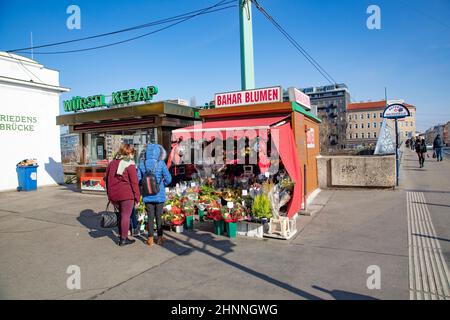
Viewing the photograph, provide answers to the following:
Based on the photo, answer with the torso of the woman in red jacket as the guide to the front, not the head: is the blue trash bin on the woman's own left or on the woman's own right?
on the woman's own left

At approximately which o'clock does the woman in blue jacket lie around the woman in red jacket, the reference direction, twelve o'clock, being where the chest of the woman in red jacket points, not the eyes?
The woman in blue jacket is roughly at 2 o'clock from the woman in red jacket.

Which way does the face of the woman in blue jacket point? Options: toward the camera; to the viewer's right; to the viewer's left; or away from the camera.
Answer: away from the camera

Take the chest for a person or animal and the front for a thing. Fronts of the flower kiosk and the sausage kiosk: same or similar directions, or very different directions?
same or similar directions

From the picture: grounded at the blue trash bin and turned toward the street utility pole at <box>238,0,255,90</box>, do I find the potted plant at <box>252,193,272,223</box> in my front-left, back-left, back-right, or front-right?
front-right

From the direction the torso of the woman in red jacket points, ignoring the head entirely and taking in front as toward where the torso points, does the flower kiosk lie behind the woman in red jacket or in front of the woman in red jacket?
in front

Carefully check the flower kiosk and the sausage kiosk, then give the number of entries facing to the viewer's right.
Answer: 0

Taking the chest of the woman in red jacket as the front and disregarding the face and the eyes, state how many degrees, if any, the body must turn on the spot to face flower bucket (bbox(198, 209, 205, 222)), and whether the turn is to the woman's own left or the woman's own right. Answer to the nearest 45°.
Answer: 0° — they already face it

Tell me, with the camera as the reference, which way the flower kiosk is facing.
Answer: facing the viewer and to the left of the viewer

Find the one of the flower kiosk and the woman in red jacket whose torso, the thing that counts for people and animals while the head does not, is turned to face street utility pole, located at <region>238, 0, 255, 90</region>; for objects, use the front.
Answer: the woman in red jacket

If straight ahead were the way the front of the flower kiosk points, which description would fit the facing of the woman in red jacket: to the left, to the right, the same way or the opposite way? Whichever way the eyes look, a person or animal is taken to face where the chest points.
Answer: the opposite way

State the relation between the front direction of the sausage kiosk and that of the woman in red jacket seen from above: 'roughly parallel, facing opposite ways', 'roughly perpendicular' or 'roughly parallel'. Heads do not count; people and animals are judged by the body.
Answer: roughly parallel, facing opposite ways

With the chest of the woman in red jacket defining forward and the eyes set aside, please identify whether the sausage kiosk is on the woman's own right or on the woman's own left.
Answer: on the woman's own left

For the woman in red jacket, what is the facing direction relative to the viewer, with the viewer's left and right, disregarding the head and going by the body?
facing away from the viewer and to the right of the viewer

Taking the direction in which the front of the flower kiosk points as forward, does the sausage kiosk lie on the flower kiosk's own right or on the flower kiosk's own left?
on the flower kiosk's own right

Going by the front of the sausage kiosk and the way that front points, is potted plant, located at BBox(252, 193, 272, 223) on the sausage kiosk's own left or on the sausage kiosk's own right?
on the sausage kiosk's own left
